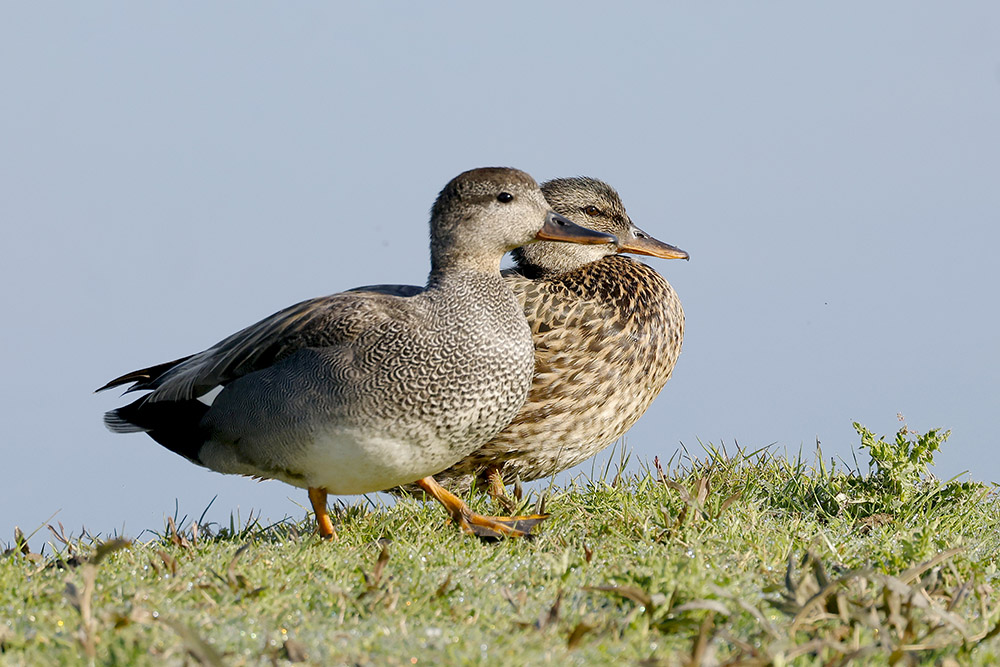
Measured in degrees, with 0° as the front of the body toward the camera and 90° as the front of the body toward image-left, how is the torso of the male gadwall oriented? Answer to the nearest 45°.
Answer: approximately 270°

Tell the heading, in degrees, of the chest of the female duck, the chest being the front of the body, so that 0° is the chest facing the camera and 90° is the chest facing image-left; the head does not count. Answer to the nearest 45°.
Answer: approximately 270°

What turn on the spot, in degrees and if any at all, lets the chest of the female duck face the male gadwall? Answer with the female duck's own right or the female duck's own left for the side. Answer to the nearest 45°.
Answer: approximately 135° to the female duck's own right

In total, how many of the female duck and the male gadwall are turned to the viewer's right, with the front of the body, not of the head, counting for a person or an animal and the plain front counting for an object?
2

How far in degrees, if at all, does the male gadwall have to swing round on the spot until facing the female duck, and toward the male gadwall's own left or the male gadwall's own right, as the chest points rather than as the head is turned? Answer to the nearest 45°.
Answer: approximately 45° to the male gadwall's own left
